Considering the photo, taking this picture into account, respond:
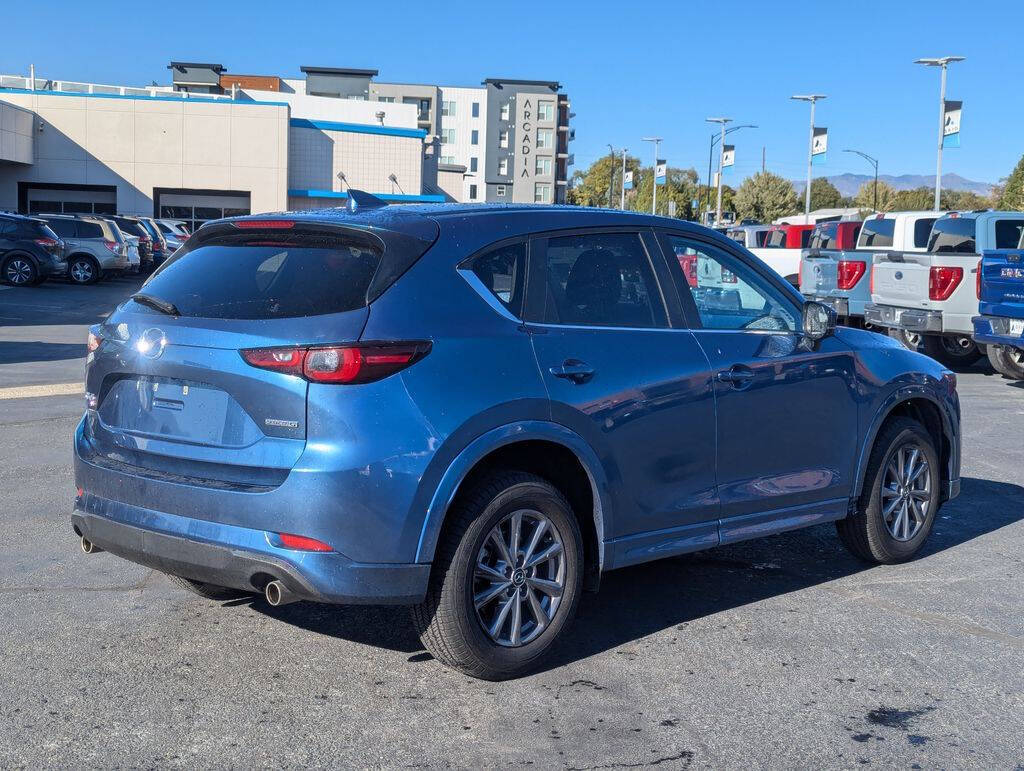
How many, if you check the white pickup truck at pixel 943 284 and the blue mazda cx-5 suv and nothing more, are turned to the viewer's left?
0

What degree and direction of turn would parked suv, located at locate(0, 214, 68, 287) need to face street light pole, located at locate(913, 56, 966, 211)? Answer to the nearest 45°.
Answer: approximately 135° to its right

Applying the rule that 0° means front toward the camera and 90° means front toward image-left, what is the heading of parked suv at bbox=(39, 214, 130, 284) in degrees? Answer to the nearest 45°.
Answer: approximately 135°

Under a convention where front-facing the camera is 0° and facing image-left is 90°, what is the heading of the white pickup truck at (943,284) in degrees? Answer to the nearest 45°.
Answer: approximately 225°

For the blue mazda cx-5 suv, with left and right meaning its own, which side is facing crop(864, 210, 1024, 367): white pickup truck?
front

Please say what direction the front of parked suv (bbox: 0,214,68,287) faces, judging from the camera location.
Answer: facing away from the viewer and to the left of the viewer

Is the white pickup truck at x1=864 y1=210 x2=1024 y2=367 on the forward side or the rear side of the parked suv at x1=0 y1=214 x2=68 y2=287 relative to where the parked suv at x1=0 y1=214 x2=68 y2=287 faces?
on the rear side

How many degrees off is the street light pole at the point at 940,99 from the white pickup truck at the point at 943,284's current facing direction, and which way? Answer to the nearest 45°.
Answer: approximately 45° to its left

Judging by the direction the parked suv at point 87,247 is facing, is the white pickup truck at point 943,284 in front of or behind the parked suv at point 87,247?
behind

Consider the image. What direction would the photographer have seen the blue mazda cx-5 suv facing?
facing away from the viewer and to the right of the viewer
